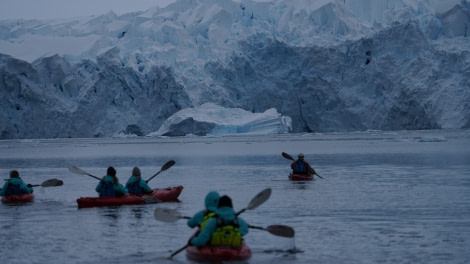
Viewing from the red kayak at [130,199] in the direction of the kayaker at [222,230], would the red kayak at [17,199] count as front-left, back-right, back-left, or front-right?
back-right

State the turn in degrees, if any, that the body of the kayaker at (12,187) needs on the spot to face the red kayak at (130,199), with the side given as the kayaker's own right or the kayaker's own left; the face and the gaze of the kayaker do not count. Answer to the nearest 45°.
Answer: approximately 135° to the kayaker's own right

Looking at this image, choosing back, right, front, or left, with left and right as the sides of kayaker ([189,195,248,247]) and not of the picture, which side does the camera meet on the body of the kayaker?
back

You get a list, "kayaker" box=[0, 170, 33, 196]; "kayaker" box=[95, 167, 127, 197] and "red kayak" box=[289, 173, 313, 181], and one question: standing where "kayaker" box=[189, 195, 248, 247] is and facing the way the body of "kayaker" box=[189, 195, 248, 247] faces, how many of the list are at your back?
0

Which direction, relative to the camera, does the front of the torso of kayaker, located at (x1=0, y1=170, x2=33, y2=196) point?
away from the camera

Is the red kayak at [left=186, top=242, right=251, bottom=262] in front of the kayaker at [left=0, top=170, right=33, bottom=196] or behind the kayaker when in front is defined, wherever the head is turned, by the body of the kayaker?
behind

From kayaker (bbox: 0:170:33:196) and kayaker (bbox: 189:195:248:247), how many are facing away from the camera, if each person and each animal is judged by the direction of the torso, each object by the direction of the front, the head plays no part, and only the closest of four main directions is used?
2

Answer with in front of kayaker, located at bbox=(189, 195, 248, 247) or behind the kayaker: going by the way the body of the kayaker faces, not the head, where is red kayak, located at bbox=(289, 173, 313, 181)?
in front

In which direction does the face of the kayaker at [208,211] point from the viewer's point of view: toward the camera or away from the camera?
away from the camera

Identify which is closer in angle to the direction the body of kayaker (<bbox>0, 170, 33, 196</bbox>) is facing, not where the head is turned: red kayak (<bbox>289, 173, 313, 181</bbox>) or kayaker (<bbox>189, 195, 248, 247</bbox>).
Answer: the red kayak

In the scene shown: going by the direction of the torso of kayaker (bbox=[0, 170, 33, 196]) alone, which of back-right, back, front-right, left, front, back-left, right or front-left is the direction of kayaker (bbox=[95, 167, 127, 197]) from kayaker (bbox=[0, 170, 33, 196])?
back-right

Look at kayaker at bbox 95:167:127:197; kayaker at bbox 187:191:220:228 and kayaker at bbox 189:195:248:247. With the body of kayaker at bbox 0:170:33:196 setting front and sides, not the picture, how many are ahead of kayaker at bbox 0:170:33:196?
0
